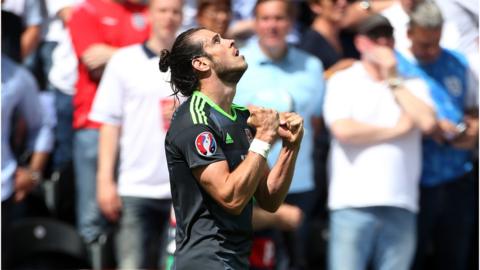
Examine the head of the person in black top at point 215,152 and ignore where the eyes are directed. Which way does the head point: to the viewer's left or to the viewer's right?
to the viewer's right

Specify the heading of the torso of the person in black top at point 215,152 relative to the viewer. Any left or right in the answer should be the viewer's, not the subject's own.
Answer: facing the viewer and to the right of the viewer
